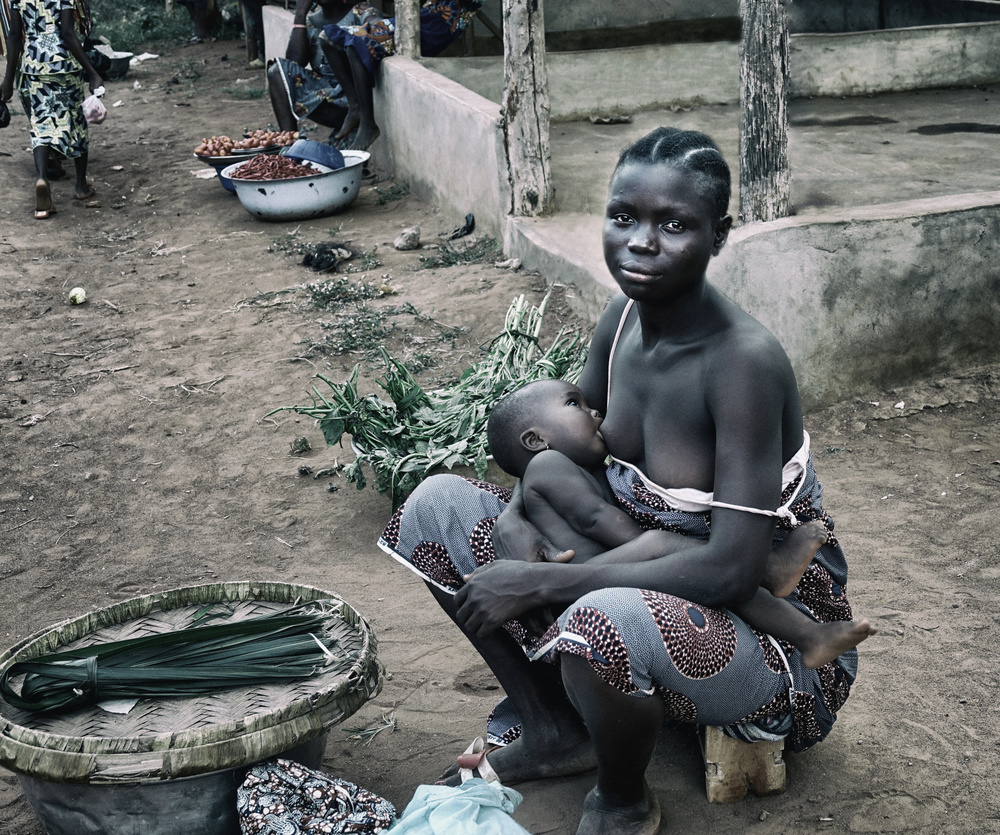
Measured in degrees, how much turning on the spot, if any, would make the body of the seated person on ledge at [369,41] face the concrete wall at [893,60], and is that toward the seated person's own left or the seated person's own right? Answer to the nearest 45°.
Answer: approximately 135° to the seated person's own left

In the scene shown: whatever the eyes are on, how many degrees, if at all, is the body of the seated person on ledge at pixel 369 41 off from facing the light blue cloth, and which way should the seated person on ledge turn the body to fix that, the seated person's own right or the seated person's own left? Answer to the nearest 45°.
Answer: approximately 45° to the seated person's own left

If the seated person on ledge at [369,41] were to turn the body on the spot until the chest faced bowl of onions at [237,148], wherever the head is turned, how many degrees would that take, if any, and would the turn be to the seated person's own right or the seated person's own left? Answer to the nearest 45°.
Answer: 0° — they already face it

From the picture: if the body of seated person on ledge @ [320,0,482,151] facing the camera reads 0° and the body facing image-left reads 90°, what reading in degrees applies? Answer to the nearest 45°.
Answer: approximately 45°

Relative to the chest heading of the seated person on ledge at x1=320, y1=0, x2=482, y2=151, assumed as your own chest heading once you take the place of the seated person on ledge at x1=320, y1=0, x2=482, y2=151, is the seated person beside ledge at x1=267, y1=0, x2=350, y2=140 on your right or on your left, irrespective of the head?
on your right

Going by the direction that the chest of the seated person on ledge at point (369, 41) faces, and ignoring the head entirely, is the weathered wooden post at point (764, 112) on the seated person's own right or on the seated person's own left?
on the seated person's own left

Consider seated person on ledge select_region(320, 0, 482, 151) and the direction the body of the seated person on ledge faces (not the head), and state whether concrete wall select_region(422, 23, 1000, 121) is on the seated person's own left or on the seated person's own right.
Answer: on the seated person's own left

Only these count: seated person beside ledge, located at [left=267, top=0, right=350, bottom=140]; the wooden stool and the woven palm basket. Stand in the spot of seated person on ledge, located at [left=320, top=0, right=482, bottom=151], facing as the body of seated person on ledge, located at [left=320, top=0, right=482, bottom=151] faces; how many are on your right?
1

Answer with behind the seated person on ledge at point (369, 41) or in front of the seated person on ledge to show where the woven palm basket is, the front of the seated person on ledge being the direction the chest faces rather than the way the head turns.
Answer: in front

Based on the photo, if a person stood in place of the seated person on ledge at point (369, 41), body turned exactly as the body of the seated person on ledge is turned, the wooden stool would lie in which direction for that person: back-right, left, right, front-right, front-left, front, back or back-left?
front-left
